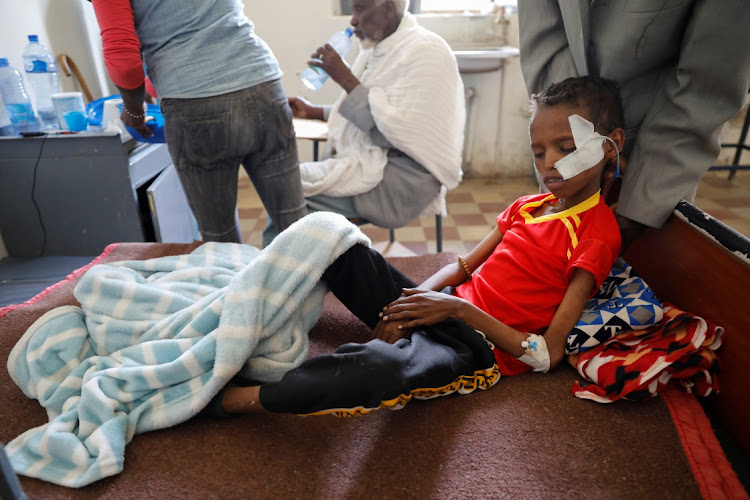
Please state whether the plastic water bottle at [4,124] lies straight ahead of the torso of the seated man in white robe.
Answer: yes

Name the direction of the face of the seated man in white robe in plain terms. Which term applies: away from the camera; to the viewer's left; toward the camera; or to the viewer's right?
to the viewer's left

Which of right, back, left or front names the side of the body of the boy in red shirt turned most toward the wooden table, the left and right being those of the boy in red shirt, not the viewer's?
right

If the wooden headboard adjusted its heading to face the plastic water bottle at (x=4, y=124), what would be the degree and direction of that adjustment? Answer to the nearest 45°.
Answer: approximately 45° to its right

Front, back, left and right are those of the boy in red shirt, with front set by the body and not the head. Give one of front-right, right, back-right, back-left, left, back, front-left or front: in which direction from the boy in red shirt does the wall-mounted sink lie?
back-right

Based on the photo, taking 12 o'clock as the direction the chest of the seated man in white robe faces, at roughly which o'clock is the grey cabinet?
The grey cabinet is roughly at 12 o'clock from the seated man in white robe.

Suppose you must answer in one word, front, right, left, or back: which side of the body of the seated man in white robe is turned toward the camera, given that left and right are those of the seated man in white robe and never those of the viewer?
left
